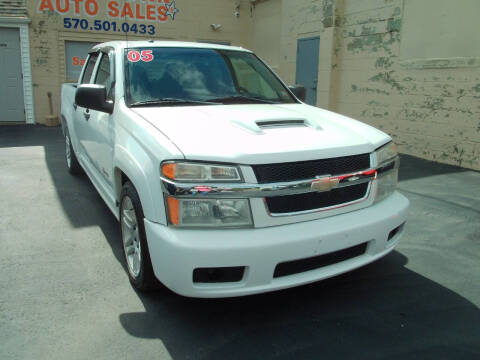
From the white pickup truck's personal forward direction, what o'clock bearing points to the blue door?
The blue door is roughly at 8 o'clock from the white pickup truck.

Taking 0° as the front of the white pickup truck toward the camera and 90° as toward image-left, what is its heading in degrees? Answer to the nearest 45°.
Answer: approximately 315°

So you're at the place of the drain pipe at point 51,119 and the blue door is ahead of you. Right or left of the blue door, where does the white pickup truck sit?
right

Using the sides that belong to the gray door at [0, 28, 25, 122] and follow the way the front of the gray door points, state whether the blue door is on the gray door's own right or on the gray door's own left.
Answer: on the gray door's own left

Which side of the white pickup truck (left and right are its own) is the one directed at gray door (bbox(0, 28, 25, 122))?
back

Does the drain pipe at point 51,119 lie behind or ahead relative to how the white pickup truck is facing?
behind
